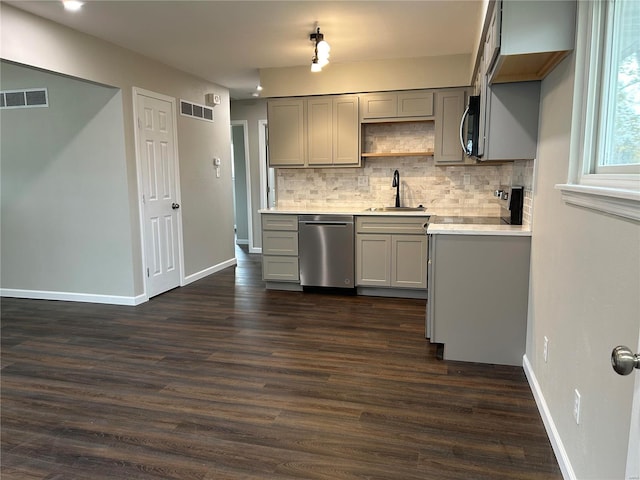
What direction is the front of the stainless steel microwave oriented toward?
to the viewer's left

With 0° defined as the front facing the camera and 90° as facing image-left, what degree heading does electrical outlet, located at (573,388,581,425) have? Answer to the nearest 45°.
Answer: approximately 90°

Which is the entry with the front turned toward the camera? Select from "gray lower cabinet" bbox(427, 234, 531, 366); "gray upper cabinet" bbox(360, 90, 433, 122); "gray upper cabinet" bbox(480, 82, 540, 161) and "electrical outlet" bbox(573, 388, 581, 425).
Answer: "gray upper cabinet" bbox(360, 90, 433, 122)

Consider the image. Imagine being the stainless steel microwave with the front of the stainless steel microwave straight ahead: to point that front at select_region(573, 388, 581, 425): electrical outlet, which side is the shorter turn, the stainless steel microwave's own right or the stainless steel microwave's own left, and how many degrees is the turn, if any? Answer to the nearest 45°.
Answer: approximately 90° to the stainless steel microwave's own left

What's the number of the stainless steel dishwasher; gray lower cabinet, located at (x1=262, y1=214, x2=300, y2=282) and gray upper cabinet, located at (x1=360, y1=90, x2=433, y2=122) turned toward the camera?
3

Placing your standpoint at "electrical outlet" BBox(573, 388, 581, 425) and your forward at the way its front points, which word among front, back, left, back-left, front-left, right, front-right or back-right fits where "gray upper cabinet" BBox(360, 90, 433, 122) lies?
front-right

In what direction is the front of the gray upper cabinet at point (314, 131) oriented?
toward the camera

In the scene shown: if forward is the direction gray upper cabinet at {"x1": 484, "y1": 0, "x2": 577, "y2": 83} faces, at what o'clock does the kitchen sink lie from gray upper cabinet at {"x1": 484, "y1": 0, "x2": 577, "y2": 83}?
The kitchen sink is roughly at 2 o'clock from the gray upper cabinet.

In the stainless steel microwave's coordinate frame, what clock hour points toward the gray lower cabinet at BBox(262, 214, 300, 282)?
The gray lower cabinet is roughly at 1 o'clock from the stainless steel microwave.

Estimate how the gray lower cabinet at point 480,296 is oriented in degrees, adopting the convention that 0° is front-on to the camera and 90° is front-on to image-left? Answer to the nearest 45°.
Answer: approximately 90°

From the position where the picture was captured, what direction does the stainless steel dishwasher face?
facing the viewer

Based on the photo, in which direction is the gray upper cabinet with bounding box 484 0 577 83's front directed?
to the viewer's left

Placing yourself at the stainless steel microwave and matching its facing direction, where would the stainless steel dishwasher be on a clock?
The stainless steel dishwasher is roughly at 1 o'clock from the stainless steel microwave.

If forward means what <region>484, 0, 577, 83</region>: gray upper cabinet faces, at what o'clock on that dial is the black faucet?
The black faucet is roughly at 2 o'clock from the gray upper cabinet.

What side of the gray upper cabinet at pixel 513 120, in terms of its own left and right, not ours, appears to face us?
left

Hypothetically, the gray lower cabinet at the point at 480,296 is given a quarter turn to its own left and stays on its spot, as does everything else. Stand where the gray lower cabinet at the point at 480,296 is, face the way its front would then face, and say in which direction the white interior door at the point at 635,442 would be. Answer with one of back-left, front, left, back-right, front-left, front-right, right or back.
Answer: front
